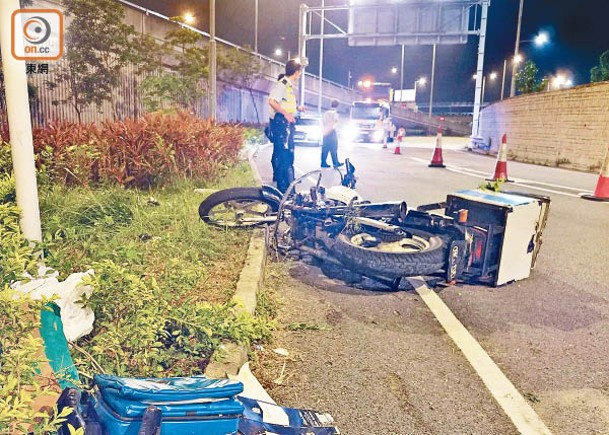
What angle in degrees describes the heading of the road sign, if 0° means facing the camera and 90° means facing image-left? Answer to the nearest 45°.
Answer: approximately 180°

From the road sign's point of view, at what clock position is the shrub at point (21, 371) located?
The shrub is roughly at 6 o'clock from the road sign.

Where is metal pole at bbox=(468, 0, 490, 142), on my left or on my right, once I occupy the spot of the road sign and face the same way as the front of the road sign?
on my right

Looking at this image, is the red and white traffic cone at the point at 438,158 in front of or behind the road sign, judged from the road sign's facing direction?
behind

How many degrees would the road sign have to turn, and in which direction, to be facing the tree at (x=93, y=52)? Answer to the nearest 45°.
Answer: approximately 135° to its left

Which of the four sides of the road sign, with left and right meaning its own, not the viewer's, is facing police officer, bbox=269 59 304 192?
back

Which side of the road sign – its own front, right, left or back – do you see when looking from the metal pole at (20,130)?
back

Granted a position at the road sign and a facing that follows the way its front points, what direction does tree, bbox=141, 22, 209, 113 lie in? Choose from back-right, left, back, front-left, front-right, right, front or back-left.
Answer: back-left

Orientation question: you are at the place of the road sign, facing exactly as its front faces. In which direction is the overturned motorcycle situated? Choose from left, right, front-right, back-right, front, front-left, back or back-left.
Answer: back

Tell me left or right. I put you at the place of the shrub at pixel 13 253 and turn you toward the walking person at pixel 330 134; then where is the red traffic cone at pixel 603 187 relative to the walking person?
right

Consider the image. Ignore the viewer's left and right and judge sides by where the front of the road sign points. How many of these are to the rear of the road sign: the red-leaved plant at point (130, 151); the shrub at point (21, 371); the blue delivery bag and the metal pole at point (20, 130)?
4

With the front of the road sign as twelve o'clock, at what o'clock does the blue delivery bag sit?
The blue delivery bag is roughly at 6 o'clock from the road sign.
